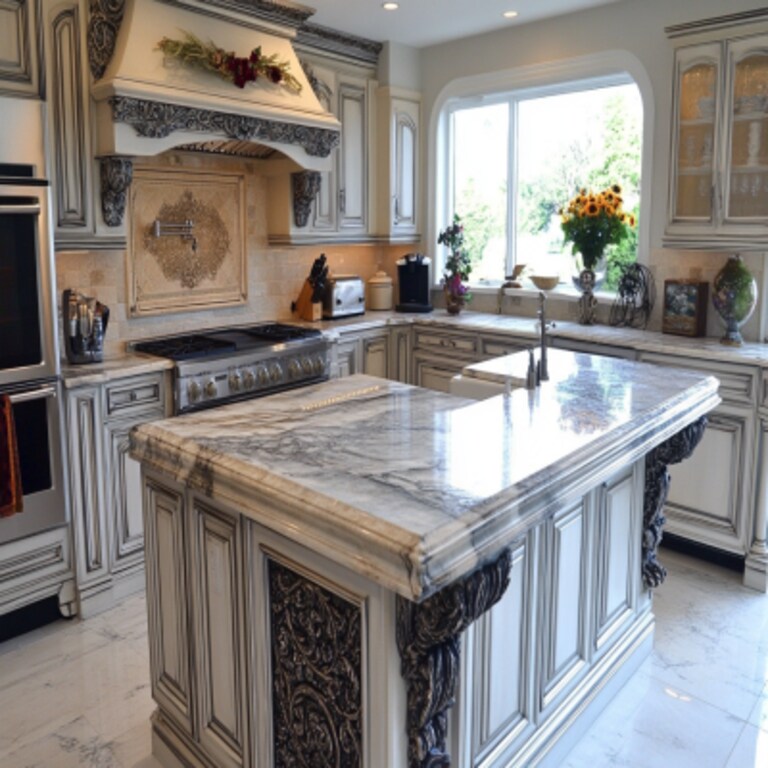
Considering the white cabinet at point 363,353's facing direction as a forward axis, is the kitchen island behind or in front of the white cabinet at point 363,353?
in front

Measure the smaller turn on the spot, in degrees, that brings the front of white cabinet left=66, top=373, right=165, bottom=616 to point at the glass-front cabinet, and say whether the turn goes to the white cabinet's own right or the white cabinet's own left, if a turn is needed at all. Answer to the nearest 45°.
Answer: approximately 45° to the white cabinet's own left

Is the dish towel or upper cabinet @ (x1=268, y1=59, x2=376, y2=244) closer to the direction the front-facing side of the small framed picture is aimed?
the dish towel

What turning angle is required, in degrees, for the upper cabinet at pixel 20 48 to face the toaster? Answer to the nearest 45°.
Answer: approximately 90° to its left

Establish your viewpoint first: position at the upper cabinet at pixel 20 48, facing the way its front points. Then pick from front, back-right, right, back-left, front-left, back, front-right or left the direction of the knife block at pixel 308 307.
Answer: left

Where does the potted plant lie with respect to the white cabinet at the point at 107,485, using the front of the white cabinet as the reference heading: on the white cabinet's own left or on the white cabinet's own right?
on the white cabinet's own left

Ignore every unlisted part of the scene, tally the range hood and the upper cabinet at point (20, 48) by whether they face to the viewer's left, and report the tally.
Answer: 0

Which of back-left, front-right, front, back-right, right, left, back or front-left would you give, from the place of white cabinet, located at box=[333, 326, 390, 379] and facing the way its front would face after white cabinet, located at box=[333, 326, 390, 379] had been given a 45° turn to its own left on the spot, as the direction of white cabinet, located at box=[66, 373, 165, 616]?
back-right

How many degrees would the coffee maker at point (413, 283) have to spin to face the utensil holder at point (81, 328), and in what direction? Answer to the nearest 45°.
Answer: approximately 45° to its right

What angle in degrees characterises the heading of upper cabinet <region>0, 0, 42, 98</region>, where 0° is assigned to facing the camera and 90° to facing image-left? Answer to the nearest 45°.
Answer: approximately 315°

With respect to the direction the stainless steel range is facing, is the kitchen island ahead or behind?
ahead

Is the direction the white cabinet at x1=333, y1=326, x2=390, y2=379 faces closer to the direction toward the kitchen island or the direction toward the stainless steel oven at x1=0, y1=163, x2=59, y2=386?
the kitchen island

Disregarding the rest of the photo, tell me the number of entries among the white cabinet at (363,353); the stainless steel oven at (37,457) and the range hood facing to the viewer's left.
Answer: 0
